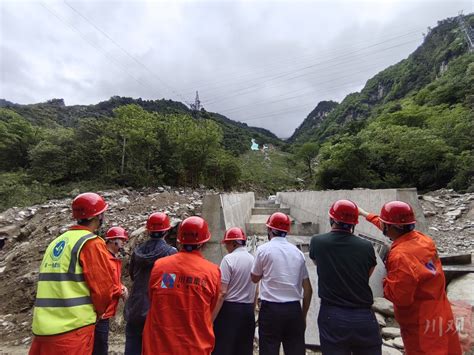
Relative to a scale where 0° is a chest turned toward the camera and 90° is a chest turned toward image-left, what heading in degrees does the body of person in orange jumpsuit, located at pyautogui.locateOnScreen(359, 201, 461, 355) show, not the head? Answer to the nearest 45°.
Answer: approximately 135°

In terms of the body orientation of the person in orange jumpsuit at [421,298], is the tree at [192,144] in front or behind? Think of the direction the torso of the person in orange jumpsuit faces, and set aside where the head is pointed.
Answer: in front

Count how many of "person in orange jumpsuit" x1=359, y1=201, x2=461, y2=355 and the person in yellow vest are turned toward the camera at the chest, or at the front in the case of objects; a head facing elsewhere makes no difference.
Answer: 0

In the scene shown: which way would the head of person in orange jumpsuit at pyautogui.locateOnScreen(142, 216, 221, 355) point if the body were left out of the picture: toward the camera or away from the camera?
away from the camera

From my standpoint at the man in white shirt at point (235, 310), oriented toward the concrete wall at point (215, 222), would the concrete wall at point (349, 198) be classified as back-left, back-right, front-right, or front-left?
front-right

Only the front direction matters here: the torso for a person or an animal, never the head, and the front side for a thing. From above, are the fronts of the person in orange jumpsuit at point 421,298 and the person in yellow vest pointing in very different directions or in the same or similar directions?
same or similar directions

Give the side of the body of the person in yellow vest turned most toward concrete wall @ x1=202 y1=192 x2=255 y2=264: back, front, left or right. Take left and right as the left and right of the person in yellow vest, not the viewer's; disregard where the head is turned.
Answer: front

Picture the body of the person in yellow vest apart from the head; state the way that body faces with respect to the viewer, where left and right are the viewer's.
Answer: facing away from the viewer and to the right of the viewer

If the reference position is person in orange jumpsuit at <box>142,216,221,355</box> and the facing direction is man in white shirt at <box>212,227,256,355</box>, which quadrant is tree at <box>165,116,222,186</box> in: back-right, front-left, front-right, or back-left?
front-left

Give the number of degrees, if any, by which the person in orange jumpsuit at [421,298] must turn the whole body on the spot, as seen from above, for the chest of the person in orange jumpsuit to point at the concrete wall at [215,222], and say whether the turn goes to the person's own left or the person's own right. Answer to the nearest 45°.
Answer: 0° — they already face it

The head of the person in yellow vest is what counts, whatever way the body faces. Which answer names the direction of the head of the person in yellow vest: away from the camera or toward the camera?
away from the camera

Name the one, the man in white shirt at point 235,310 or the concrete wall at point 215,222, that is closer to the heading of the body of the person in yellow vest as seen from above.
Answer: the concrete wall
